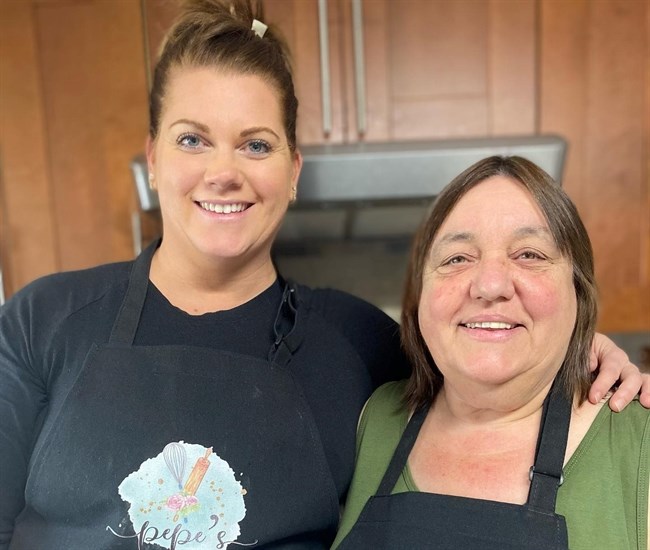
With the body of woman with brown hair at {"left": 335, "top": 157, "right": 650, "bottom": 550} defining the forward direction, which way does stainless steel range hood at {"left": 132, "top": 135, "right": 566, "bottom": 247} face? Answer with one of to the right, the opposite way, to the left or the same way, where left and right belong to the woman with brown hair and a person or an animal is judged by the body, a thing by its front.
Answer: the same way

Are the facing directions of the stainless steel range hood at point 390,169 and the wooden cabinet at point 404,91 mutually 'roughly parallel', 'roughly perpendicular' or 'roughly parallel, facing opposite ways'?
roughly parallel

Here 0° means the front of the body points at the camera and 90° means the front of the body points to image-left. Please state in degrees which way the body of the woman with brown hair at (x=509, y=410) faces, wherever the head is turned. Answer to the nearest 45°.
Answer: approximately 0°

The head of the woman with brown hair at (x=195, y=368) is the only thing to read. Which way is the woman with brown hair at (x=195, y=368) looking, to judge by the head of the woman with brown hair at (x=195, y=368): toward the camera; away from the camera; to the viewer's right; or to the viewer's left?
toward the camera

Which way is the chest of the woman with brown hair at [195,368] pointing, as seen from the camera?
toward the camera

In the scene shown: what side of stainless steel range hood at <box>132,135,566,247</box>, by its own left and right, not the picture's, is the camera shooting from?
front

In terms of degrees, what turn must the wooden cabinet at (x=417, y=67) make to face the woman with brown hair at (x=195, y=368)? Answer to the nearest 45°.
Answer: approximately 45° to its right

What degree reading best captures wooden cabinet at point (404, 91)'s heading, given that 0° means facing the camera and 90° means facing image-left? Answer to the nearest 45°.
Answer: approximately 0°

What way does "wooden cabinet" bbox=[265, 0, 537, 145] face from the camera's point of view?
toward the camera
